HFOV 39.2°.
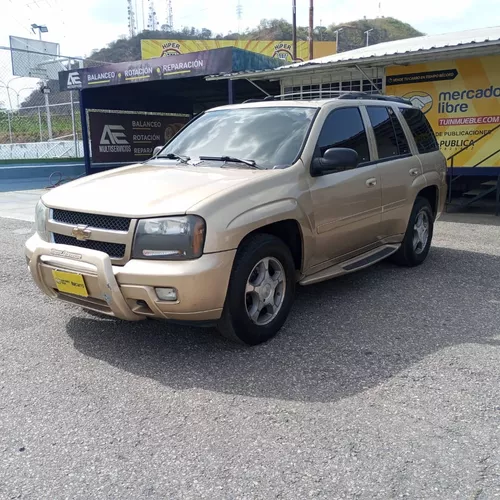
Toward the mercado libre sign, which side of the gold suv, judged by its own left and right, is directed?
back

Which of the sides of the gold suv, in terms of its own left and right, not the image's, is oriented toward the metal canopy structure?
back

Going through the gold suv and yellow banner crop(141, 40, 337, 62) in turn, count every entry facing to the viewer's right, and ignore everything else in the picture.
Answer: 0

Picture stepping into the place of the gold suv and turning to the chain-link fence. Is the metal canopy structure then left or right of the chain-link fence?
right

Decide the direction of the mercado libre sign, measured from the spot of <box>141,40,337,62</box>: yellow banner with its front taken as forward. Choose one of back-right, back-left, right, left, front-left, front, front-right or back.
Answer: front

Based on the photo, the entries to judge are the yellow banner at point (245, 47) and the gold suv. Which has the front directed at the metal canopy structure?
the yellow banner

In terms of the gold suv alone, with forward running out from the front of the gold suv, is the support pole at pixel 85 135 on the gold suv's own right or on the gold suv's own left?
on the gold suv's own right

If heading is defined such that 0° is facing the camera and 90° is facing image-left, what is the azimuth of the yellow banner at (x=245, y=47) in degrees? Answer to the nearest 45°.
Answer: approximately 0°

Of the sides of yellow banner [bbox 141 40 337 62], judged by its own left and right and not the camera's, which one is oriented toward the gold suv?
front

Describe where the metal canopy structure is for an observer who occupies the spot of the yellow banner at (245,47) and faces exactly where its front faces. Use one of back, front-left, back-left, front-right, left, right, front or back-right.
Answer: front

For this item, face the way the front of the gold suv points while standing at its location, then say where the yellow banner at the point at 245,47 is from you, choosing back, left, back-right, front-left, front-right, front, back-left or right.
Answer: back-right

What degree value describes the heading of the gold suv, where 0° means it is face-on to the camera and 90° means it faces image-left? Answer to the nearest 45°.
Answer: approximately 45°
